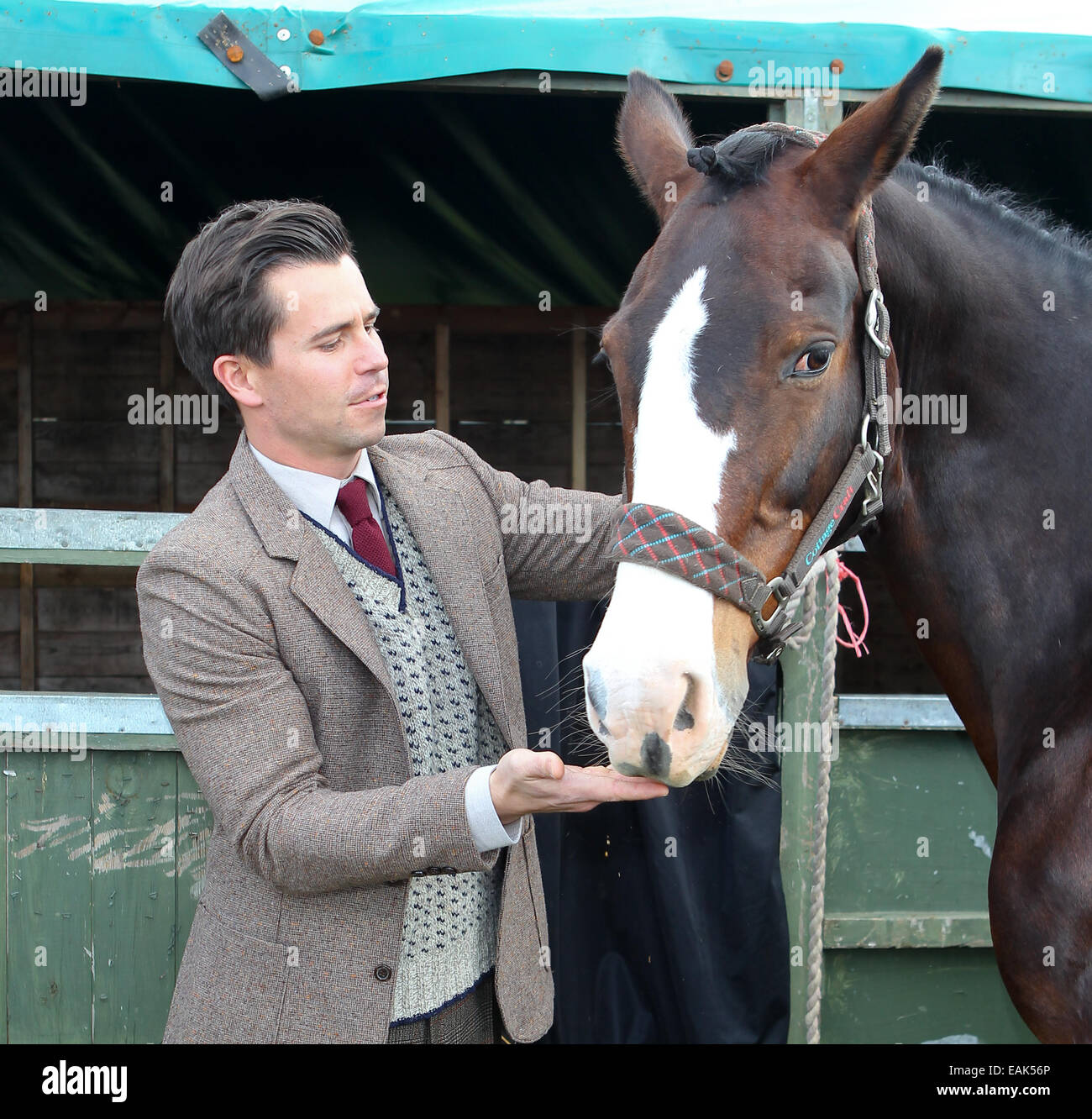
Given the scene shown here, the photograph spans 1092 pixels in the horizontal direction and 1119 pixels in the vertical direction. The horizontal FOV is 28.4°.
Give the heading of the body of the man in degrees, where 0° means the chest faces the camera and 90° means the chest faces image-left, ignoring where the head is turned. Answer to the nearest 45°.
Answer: approximately 315°

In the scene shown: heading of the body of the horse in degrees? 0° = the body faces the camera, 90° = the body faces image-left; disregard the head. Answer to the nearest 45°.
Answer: approximately 45°

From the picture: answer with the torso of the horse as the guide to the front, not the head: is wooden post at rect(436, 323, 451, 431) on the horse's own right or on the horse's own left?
on the horse's own right

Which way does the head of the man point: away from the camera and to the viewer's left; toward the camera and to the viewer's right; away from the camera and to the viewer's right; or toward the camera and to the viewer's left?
toward the camera and to the viewer's right

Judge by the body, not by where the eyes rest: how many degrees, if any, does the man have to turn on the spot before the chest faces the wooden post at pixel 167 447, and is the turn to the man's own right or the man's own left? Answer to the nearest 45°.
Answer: approximately 135° to the man's own left

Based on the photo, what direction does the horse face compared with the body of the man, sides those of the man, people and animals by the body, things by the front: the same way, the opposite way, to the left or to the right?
to the right

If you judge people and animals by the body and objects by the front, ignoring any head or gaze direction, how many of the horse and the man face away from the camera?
0
